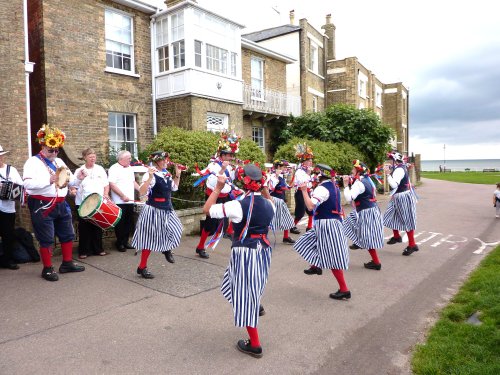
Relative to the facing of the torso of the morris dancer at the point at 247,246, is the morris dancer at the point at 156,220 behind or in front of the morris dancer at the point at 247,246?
in front

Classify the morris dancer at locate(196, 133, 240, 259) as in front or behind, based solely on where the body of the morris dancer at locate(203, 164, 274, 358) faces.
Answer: in front

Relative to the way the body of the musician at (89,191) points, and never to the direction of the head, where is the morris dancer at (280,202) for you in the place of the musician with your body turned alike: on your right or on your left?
on your left

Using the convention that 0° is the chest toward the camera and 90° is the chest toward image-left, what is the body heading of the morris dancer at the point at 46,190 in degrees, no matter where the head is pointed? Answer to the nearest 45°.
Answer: approximately 315°

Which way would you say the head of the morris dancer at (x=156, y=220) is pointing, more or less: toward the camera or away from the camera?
toward the camera

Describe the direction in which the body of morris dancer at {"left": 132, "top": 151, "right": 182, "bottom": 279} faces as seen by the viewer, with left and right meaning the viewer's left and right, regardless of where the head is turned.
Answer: facing the viewer and to the right of the viewer

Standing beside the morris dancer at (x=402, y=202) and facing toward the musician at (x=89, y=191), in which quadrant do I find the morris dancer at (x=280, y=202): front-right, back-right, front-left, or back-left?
front-right

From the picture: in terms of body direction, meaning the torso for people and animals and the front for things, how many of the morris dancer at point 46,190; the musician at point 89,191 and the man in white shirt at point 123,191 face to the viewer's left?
0

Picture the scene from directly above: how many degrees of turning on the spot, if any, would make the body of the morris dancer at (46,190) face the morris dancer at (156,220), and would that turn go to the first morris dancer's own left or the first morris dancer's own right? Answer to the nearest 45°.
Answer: approximately 45° to the first morris dancer's own left

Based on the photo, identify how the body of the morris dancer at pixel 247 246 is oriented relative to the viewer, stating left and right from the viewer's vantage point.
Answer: facing away from the viewer and to the left of the viewer

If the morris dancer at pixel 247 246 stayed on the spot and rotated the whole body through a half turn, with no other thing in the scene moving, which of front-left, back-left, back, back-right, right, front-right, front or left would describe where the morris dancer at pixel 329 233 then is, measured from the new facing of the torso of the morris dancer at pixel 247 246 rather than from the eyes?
left

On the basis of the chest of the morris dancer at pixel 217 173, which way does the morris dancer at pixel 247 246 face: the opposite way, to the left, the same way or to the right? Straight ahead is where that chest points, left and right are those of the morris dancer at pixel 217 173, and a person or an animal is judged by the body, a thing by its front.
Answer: the opposite way

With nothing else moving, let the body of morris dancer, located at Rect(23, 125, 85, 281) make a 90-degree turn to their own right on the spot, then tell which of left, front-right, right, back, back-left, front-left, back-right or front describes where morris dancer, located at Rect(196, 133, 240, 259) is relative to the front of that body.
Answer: back-left

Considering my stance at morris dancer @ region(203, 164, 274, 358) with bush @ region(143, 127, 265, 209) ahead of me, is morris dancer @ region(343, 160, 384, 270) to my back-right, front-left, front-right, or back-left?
front-right

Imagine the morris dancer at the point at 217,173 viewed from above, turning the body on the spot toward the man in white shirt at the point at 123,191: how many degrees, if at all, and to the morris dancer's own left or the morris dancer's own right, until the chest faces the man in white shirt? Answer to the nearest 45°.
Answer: approximately 135° to the morris dancer's own right
